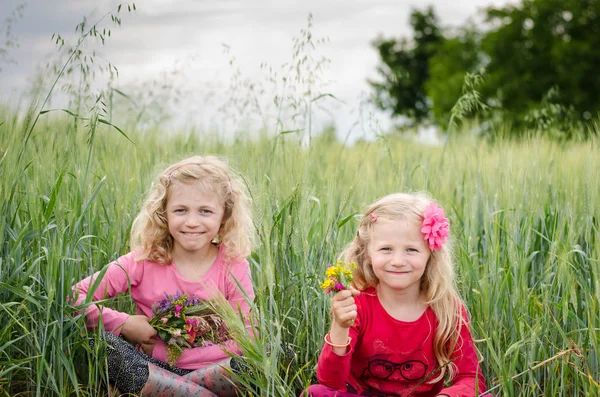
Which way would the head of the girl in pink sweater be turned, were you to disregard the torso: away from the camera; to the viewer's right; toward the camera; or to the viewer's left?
toward the camera

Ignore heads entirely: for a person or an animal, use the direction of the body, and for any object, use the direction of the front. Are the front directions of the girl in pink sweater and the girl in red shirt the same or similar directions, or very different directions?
same or similar directions

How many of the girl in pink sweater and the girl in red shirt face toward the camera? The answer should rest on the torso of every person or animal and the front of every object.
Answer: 2

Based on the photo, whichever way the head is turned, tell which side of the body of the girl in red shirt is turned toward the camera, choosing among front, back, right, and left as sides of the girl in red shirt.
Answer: front

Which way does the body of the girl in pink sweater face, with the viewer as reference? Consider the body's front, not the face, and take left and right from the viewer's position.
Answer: facing the viewer

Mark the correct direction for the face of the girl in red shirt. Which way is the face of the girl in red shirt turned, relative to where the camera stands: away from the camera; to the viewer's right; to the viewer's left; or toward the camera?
toward the camera

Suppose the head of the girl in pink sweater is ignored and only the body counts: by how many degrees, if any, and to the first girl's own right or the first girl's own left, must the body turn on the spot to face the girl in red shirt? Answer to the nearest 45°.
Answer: approximately 45° to the first girl's own left

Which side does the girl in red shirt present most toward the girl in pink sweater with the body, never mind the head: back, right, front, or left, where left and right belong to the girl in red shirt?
right
